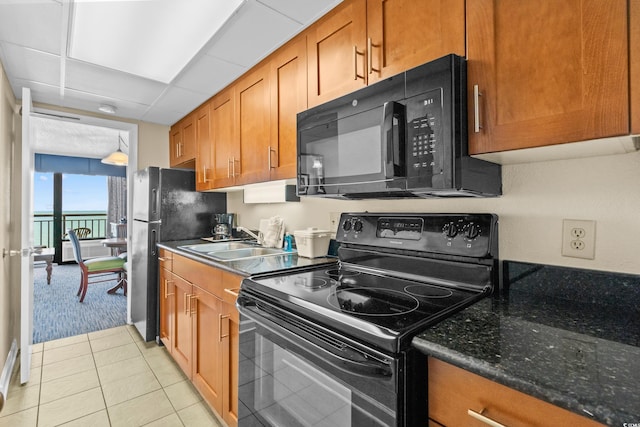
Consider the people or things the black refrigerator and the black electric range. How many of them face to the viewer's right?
0

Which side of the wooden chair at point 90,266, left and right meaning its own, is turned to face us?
right

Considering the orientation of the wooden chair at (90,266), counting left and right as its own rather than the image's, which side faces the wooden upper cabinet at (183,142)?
right

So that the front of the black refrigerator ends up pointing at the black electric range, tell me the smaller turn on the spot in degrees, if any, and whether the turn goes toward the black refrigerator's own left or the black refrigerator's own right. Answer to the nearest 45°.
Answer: approximately 90° to the black refrigerator's own left

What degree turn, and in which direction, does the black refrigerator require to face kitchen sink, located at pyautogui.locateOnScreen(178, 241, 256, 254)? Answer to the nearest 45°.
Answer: approximately 135° to its left

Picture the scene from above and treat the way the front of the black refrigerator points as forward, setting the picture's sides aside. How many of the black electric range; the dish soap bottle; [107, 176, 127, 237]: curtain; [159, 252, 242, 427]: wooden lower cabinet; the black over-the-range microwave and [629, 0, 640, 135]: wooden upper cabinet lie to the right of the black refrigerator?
1

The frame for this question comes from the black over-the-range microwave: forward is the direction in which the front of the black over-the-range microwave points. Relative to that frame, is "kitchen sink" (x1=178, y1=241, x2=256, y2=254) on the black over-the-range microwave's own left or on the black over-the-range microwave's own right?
on the black over-the-range microwave's own right

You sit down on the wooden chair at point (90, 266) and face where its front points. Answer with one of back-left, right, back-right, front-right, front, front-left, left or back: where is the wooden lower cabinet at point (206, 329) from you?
right

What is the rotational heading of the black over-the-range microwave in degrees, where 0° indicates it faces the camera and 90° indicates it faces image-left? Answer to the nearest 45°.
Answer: approximately 45°

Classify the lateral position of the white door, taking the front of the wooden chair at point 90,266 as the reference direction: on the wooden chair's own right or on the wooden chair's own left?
on the wooden chair's own right

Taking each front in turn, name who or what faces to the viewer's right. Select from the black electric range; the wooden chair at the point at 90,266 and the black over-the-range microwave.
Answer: the wooden chair

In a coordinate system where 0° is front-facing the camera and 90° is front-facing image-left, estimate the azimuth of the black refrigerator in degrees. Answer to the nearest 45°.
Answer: approximately 90°

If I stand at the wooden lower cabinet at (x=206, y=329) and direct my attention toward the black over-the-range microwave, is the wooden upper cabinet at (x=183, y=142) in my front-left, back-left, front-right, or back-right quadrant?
back-left
